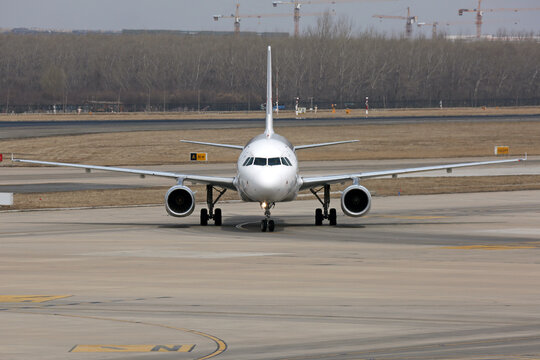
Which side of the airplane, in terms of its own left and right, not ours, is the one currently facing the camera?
front
